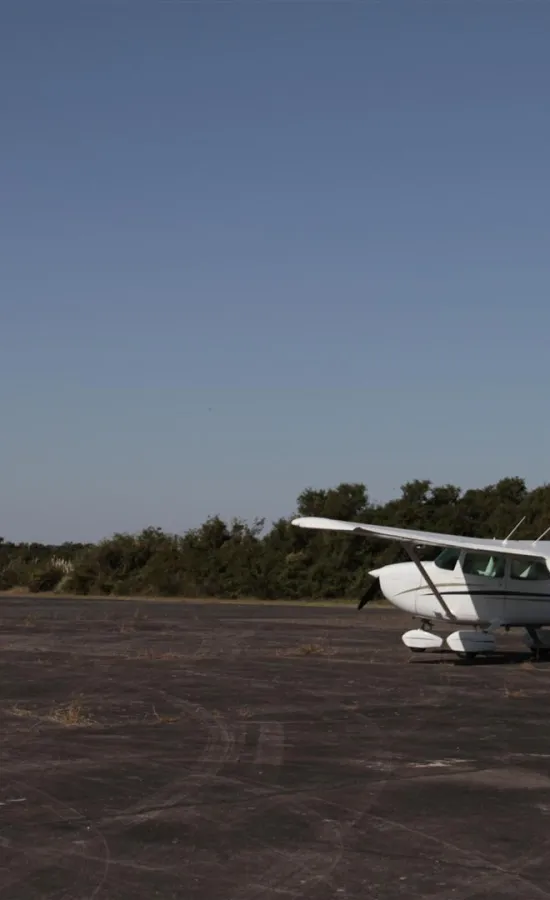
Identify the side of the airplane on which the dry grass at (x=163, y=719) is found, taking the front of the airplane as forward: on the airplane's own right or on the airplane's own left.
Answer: on the airplane's own left

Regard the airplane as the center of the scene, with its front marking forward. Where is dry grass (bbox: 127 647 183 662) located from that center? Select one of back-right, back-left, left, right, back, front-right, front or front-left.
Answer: front-left

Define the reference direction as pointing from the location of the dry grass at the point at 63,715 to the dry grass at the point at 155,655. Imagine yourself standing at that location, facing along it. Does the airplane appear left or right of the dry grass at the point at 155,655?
right

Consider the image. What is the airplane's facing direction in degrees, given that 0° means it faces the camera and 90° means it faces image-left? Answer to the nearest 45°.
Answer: approximately 135°

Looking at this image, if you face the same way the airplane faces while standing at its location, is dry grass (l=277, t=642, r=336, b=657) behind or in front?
in front
